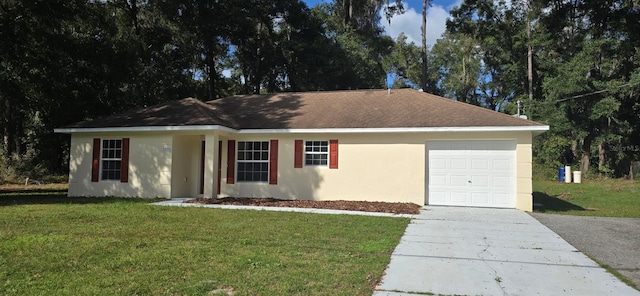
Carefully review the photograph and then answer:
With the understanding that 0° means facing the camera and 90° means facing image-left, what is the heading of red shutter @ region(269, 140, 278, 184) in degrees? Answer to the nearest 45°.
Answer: approximately 0°

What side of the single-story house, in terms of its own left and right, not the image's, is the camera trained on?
front
